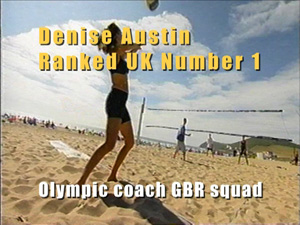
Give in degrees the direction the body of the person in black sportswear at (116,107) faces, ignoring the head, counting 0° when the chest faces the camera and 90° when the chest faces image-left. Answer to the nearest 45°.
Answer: approximately 270°
